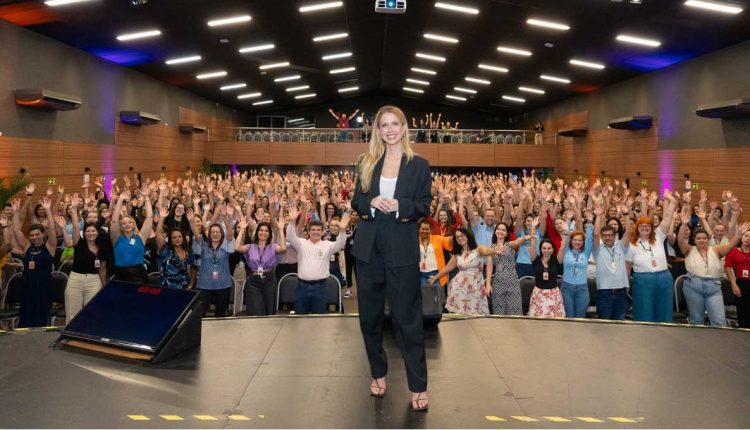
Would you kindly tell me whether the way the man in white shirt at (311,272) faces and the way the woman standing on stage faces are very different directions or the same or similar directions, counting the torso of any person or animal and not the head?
same or similar directions

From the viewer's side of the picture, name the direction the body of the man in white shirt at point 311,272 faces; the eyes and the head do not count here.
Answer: toward the camera

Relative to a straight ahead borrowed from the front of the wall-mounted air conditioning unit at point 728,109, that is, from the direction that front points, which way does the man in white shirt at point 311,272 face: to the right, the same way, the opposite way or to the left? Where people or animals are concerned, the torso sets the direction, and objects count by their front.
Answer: to the left

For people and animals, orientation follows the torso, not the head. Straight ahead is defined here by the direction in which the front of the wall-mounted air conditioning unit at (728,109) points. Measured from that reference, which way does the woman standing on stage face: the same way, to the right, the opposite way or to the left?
to the left

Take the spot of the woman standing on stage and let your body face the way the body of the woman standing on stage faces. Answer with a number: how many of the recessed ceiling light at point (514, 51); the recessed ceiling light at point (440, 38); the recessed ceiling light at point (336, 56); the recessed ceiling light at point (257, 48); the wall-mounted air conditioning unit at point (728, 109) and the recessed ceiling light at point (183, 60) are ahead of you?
0

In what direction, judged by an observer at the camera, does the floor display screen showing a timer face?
facing the viewer and to the left of the viewer

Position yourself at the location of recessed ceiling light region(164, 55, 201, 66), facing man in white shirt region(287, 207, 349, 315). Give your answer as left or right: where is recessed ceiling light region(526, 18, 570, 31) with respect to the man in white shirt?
left

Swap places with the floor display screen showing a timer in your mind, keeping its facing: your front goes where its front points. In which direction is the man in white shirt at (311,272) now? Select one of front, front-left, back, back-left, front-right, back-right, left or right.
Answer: back

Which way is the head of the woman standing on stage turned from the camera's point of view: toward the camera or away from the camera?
toward the camera

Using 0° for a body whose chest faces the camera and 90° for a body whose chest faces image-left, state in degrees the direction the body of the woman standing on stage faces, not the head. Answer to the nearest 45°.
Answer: approximately 0°

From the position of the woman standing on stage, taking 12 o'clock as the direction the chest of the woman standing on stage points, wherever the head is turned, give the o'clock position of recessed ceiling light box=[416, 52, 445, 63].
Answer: The recessed ceiling light is roughly at 6 o'clock from the woman standing on stage.
